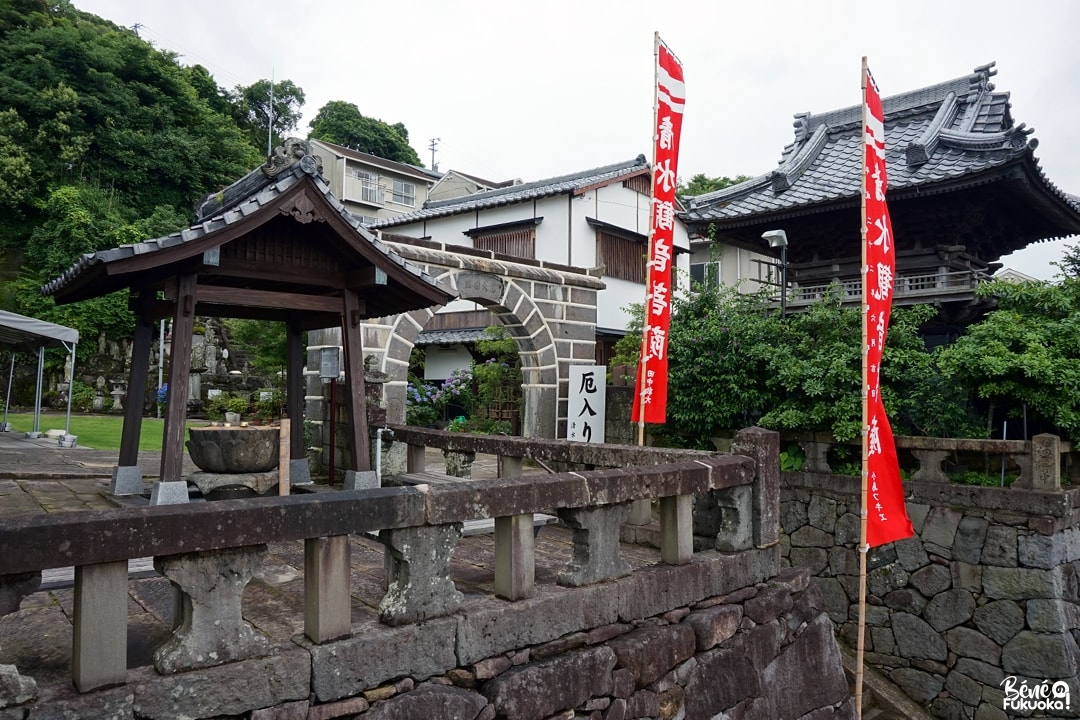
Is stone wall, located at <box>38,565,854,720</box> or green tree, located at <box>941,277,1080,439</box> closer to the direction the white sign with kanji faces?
the stone wall

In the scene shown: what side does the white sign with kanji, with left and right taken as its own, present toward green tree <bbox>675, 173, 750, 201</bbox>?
back

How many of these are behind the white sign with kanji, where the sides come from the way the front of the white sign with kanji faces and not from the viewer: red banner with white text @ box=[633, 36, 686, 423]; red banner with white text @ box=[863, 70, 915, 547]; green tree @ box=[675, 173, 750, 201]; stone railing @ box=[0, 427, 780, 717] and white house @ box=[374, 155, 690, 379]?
2

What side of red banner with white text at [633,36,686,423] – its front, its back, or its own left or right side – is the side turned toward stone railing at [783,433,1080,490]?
left

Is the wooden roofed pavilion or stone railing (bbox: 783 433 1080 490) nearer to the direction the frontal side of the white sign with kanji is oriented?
the wooden roofed pavilion

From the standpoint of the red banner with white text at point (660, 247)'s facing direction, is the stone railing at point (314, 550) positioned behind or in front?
in front

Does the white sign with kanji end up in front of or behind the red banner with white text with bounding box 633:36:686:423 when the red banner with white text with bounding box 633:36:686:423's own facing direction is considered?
behind

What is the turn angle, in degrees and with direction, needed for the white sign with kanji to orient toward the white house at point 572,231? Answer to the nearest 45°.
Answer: approximately 180°

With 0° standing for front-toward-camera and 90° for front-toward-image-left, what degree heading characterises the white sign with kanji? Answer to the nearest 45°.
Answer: approximately 0°

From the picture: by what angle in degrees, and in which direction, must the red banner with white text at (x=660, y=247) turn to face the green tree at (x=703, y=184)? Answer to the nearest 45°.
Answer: approximately 180°

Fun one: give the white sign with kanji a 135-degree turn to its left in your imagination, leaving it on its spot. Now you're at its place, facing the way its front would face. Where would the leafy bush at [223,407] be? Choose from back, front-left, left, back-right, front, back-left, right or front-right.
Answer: left

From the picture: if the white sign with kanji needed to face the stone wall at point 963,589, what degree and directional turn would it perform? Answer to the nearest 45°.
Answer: approximately 90° to its left

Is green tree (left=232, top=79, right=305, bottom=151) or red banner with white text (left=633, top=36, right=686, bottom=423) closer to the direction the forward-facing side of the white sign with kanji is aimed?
the red banner with white text

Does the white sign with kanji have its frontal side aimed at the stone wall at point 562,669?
yes

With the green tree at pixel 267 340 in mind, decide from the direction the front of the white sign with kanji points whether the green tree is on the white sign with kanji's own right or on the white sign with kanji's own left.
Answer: on the white sign with kanji's own right
